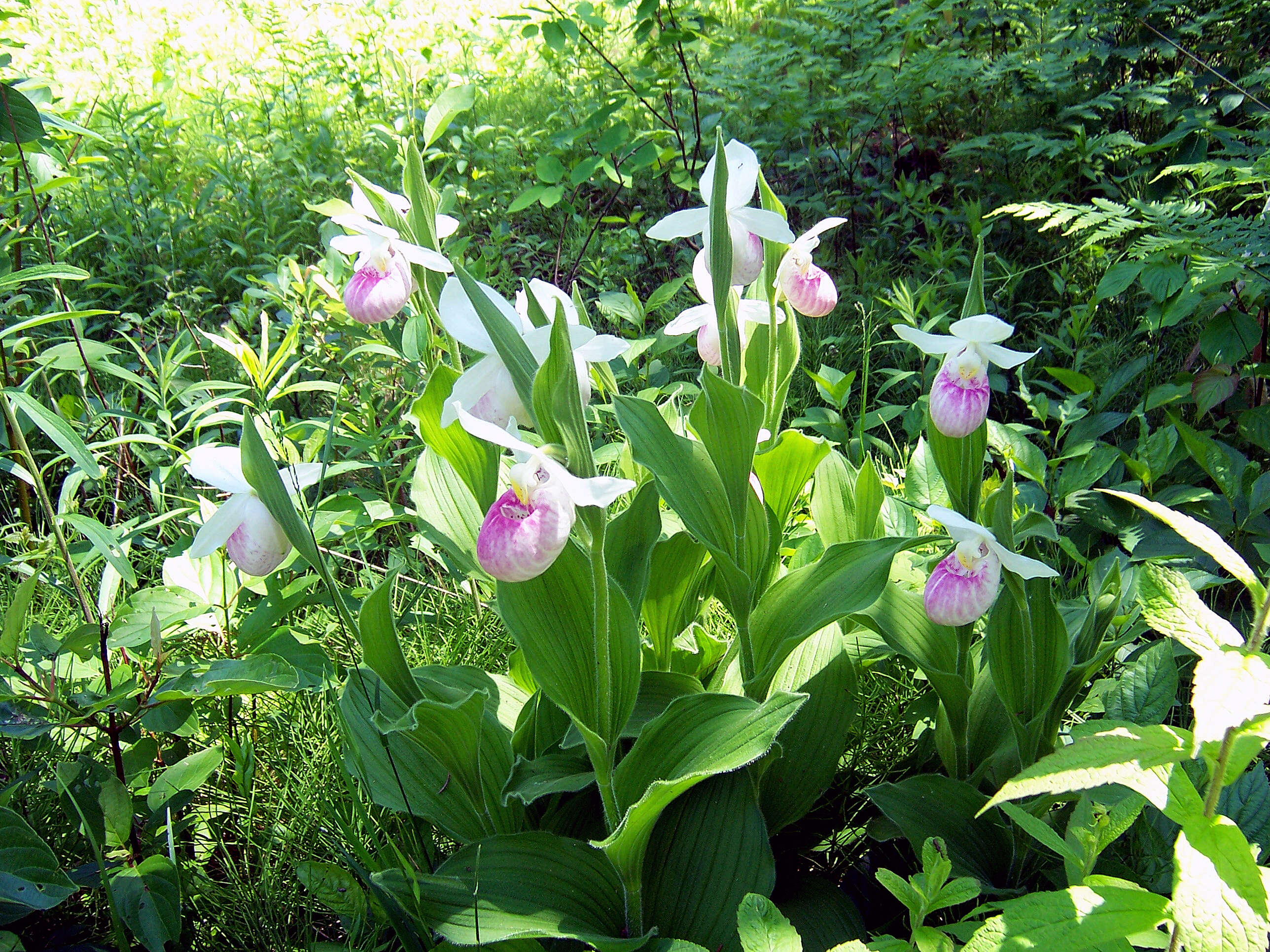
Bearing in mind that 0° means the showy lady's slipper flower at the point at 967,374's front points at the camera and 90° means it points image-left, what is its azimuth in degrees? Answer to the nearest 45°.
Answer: approximately 0°
